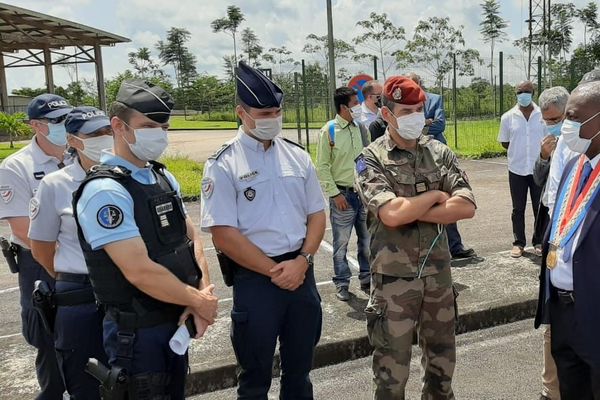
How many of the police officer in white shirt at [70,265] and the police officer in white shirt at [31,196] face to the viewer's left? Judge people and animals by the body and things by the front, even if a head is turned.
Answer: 0

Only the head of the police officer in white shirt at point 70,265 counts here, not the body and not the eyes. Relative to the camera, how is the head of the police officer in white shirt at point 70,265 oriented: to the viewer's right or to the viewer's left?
to the viewer's right

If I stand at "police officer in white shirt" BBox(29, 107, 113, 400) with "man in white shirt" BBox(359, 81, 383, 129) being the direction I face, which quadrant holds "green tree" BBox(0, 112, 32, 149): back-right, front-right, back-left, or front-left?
front-left

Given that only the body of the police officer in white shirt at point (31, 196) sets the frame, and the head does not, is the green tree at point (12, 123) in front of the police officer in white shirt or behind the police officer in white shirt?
behind

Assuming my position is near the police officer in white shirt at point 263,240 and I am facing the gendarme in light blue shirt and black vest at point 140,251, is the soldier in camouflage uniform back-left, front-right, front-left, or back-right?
back-left

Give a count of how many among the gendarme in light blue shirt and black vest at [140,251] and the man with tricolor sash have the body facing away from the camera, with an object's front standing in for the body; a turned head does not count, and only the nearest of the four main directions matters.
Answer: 0

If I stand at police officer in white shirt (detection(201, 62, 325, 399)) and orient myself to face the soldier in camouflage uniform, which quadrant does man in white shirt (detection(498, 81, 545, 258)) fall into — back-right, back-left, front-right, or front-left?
front-left

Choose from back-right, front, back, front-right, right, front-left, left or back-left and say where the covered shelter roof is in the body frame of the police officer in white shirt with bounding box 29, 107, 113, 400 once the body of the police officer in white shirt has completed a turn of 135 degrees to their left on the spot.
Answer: front

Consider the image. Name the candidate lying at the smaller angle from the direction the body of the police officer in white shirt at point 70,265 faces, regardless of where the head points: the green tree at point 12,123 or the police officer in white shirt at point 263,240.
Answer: the police officer in white shirt

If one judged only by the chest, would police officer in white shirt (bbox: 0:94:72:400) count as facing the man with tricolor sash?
yes

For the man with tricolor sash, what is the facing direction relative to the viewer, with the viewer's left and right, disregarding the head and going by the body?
facing the viewer and to the left of the viewer

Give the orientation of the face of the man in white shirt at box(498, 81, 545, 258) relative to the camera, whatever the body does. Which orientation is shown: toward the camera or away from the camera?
toward the camera

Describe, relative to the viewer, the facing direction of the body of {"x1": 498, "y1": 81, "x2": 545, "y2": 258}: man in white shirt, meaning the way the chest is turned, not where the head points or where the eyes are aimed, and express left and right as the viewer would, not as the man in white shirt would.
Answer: facing the viewer

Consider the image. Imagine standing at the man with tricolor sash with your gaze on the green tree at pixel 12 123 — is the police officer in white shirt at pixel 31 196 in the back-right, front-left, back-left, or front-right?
front-left

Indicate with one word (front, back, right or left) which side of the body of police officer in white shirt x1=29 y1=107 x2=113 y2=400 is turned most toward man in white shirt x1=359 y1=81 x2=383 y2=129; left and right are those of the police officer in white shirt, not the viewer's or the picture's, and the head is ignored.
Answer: left

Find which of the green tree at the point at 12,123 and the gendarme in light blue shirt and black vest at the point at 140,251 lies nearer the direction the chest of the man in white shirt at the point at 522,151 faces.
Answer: the gendarme in light blue shirt and black vest

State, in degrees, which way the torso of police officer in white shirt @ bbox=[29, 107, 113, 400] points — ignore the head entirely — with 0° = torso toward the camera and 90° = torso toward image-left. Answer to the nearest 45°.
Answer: approximately 315°

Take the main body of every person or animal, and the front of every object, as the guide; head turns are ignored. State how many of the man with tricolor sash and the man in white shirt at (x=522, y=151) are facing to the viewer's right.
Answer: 0

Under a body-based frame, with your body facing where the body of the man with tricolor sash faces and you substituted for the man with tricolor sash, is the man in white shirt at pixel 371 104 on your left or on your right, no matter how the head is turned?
on your right

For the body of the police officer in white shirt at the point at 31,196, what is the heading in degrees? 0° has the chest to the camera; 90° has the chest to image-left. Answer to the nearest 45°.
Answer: approximately 315°
